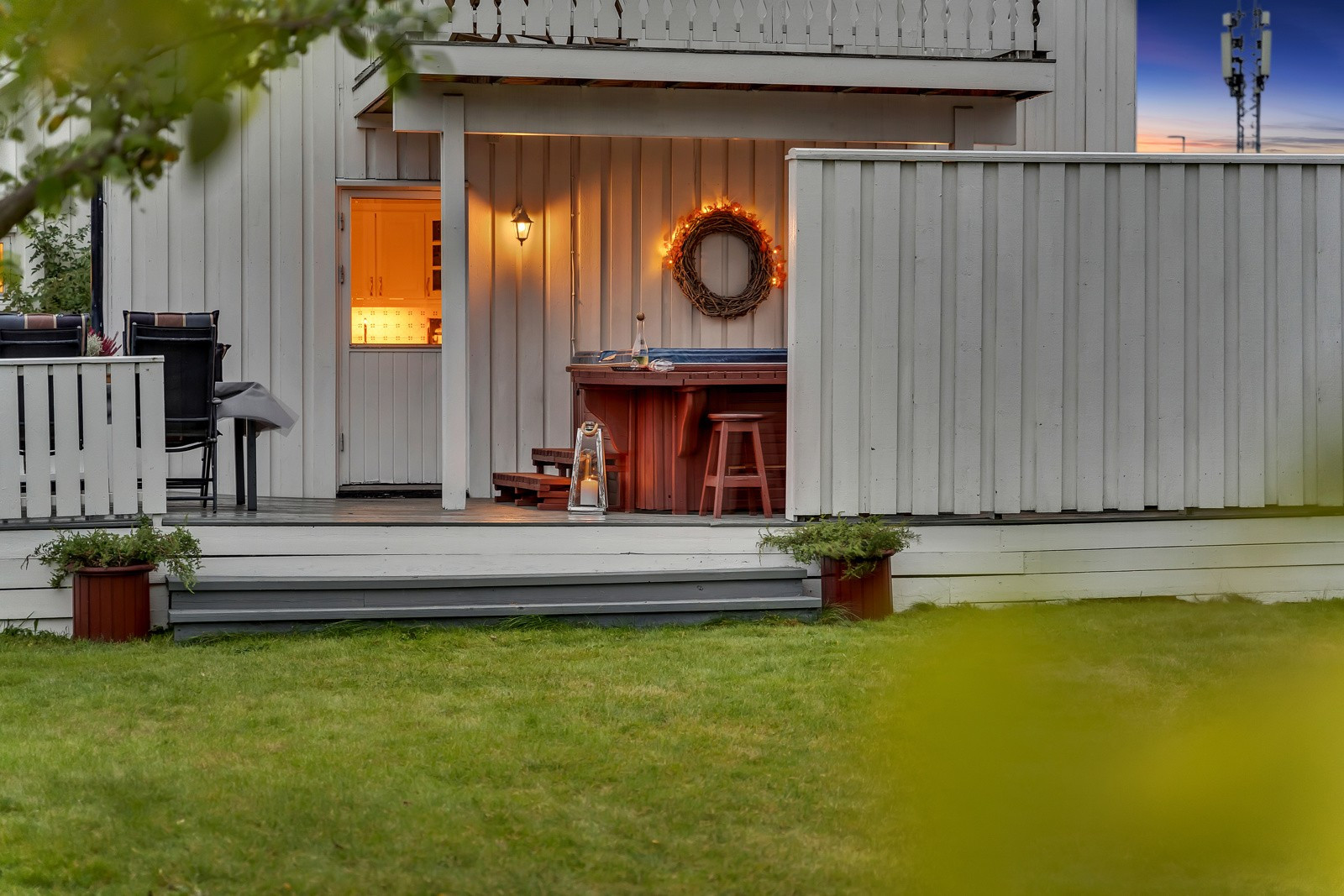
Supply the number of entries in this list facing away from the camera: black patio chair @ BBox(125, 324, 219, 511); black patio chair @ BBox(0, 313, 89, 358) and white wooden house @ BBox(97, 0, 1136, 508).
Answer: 2

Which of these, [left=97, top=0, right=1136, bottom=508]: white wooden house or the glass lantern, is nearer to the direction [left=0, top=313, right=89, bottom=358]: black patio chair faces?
the white wooden house

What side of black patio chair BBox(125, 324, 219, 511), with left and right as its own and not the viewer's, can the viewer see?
back

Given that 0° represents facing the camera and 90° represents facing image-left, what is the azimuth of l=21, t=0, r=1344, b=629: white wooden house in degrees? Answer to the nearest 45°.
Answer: approximately 0°

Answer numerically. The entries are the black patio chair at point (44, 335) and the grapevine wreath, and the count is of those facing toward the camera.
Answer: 1

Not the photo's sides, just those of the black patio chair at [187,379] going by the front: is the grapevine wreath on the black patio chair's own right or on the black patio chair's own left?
on the black patio chair's own right

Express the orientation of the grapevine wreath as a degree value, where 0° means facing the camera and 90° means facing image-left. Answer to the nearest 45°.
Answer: approximately 0°

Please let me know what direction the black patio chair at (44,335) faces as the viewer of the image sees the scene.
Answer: facing away from the viewer

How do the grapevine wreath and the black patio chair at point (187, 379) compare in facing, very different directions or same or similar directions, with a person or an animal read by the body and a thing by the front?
very different directions

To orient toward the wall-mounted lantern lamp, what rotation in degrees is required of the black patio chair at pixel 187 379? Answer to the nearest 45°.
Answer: approximately 45° to its right

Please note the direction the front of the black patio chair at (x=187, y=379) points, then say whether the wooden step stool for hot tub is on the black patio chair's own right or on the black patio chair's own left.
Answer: on the black patio chair's own right
